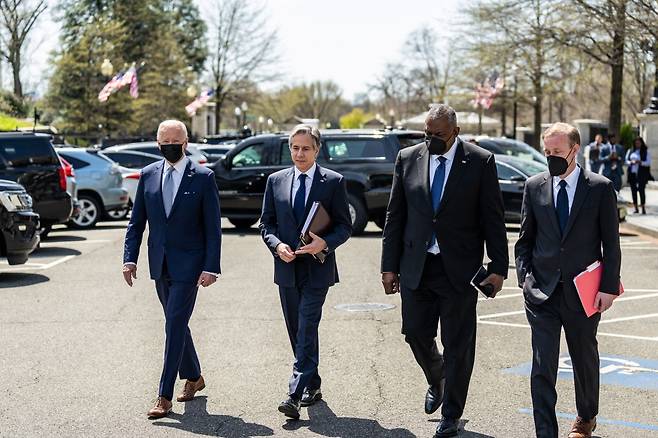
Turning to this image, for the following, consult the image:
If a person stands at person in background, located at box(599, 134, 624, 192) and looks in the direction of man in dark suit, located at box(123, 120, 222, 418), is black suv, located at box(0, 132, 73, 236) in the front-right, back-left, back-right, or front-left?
front-right

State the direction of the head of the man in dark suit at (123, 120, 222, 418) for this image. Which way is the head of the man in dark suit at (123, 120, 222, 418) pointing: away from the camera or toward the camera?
toward the camera

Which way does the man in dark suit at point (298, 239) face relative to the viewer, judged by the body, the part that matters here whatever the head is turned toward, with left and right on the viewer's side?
facing the viewer

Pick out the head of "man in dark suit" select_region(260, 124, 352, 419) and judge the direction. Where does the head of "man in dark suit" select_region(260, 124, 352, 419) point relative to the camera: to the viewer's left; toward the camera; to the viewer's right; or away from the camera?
toward the camera

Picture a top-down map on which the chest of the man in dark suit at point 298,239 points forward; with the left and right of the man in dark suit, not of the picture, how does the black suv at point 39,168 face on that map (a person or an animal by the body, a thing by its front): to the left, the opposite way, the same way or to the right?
to the right

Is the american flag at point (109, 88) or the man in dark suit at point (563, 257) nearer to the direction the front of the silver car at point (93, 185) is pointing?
the american flag

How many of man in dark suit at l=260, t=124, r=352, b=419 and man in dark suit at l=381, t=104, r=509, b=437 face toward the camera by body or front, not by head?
2

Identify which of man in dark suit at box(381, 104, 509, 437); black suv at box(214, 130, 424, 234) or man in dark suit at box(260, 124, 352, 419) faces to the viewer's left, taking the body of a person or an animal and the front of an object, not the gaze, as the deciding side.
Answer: the black suv

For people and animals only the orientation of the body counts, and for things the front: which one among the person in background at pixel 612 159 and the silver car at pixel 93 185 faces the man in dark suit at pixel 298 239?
the person in background

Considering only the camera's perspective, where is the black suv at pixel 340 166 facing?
facing to the left of the viewer

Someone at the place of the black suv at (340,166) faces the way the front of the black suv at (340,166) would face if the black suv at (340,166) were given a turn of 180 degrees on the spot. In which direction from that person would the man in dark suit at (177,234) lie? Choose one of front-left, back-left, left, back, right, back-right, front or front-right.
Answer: right

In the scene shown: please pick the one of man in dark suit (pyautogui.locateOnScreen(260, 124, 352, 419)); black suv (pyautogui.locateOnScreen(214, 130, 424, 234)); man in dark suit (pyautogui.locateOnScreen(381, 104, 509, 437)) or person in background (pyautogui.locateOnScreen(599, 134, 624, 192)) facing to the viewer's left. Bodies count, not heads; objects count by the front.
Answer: the black suv

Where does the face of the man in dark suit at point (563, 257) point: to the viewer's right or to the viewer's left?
to the viewer's left

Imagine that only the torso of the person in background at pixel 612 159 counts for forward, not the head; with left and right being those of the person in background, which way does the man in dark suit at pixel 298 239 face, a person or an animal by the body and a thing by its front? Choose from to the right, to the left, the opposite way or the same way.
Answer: the same way
